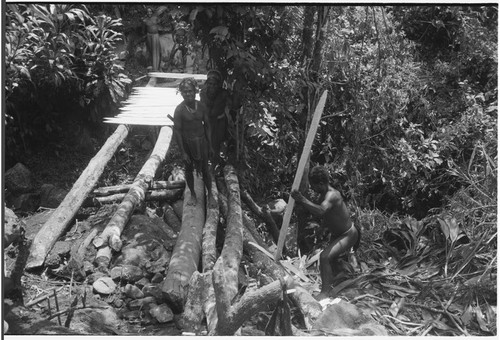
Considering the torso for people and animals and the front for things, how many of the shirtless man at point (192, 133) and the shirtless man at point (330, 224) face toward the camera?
1

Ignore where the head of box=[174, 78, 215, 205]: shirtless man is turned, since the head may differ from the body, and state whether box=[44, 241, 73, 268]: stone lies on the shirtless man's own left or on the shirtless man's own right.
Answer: on the shirtless man's own right

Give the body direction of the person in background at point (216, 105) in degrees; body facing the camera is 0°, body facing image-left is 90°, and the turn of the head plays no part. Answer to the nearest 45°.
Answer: approximately 0°

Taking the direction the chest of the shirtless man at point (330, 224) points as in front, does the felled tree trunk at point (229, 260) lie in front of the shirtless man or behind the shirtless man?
in front

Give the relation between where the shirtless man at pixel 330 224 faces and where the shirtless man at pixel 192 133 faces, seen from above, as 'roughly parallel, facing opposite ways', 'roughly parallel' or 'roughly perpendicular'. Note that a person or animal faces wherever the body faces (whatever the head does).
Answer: roughly perpendicular

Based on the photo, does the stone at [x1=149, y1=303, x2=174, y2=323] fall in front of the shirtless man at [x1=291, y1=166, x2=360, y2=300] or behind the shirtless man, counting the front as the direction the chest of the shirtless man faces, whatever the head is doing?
in front

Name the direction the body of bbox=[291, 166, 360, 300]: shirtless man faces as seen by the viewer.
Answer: to the viewer's left

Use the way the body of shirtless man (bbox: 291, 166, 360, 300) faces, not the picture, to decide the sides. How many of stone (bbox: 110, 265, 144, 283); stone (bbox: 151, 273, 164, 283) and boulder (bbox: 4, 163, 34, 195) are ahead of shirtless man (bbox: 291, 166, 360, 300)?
3

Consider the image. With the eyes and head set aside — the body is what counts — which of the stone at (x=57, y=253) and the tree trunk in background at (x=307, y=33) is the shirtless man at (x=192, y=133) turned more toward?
the stone
